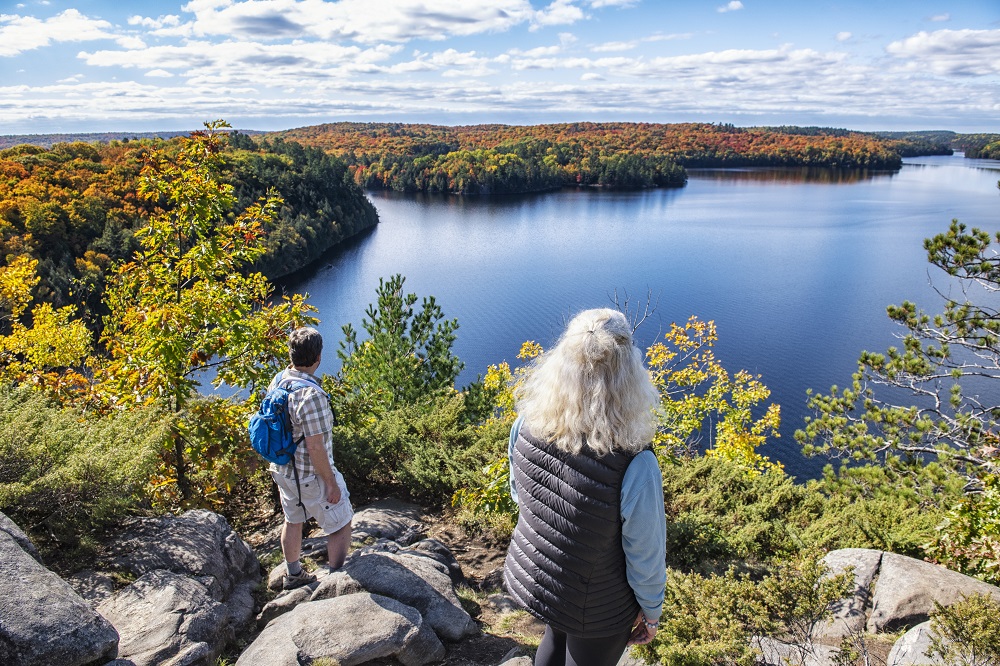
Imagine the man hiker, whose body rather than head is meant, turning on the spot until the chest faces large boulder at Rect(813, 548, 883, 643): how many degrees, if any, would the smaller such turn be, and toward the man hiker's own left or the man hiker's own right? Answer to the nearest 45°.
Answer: approximately 45° to the man hiker's own right

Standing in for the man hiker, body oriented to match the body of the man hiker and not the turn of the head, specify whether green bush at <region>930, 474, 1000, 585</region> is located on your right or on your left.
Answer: on your right

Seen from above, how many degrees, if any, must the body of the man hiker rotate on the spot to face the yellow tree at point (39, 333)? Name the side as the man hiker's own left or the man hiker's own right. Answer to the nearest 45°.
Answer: approximately 90° to the man hiker's own left

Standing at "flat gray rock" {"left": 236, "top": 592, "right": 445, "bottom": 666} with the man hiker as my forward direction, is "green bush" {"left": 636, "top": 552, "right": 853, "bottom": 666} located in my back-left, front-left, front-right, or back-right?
back-right

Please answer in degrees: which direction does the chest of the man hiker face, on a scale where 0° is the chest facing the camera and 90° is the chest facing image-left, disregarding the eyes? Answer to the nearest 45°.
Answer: approximately 225°

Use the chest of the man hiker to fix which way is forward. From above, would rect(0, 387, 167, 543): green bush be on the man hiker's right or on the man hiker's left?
on the man hiker's left

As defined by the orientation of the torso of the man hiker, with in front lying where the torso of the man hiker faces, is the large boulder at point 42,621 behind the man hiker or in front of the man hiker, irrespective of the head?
behind

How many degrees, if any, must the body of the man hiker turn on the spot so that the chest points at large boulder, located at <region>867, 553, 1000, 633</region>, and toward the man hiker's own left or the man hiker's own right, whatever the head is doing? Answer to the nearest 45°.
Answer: approximately 45° to the man hiker's own right
